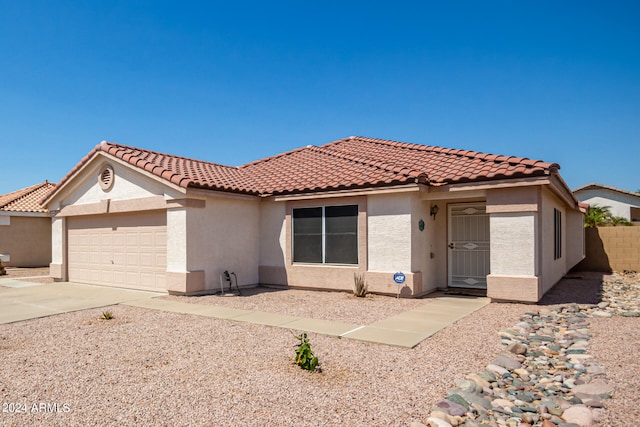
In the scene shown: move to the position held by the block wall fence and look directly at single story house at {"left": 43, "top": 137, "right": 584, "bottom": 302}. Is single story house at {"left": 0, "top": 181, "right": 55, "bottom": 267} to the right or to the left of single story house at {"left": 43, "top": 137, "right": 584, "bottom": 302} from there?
right

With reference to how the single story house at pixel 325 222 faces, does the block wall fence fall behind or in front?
behind

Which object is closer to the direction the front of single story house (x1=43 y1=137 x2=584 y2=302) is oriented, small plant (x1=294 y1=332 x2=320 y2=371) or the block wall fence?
the small plant

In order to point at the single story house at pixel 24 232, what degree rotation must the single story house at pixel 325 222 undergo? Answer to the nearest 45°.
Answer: approximately 90° to its right

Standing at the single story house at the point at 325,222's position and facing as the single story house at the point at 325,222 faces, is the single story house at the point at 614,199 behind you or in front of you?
behind

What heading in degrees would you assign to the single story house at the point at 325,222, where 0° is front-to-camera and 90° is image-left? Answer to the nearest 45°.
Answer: approximately 45°
